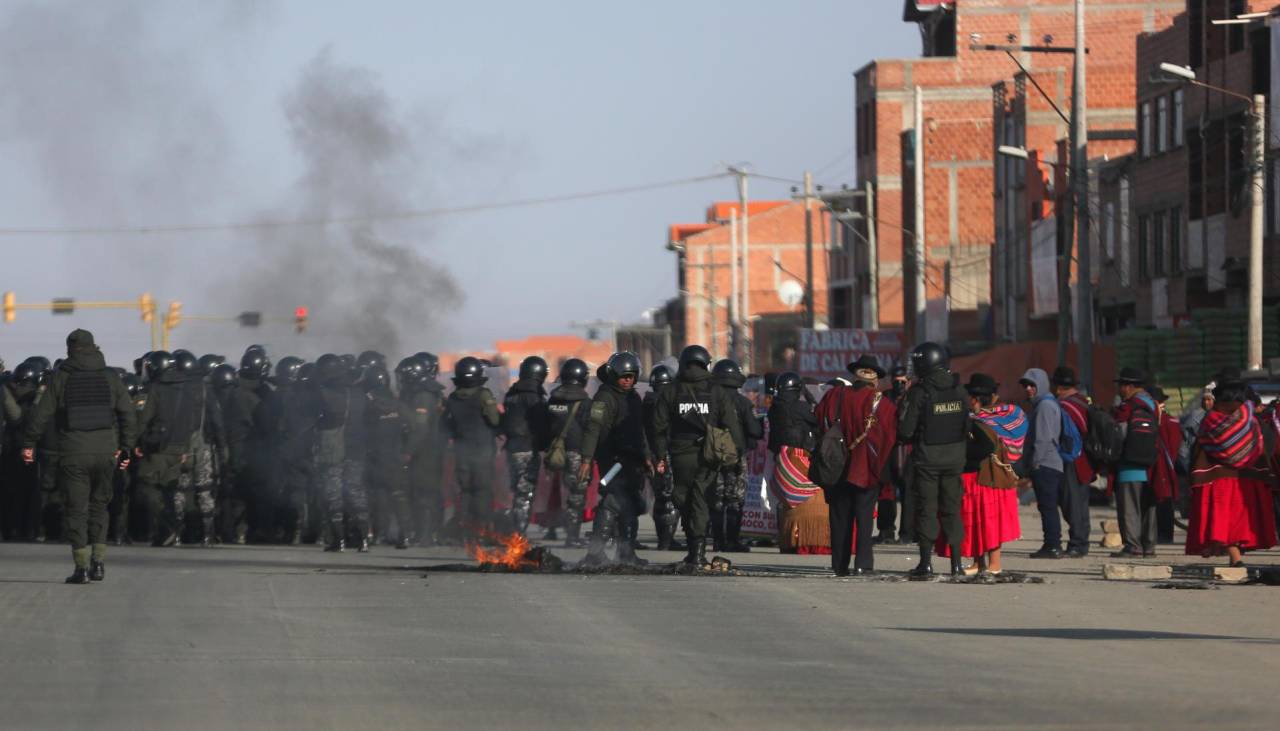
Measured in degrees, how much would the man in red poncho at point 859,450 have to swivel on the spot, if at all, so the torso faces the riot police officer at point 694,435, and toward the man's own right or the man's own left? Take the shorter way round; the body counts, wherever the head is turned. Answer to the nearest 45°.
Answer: approximately 90° to the man's own left

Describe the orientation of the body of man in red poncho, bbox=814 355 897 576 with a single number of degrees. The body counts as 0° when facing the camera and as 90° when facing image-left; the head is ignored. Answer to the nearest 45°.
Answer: approximately 180°

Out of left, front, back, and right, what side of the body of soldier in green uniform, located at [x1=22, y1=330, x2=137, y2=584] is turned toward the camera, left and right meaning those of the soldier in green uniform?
back

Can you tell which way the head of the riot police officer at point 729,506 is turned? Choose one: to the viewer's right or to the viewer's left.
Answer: to the viewer's right

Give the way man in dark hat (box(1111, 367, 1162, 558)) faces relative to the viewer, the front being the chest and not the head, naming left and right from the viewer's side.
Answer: facing to the left of the viewer

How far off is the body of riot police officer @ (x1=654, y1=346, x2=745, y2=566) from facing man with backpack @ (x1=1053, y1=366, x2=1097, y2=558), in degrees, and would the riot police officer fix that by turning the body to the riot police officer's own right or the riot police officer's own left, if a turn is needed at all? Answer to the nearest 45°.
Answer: approximately 45° to the riot police officer's own right

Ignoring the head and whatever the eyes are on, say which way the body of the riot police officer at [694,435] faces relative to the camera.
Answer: away from the camera
